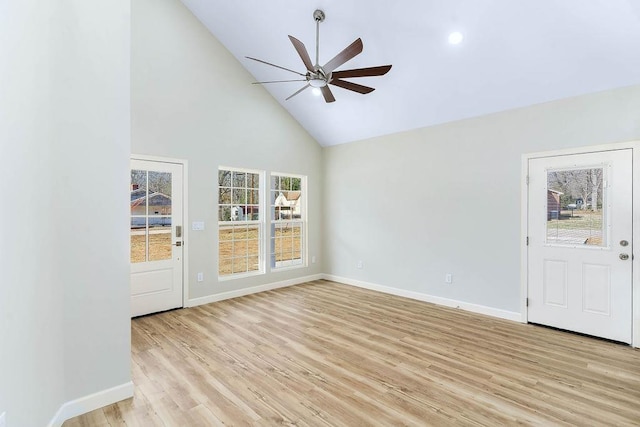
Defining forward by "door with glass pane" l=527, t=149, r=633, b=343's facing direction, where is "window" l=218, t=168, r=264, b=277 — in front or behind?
in front

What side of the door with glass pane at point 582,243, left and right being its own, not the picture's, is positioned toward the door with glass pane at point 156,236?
front

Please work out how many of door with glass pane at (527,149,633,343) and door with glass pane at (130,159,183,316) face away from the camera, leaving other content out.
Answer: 0

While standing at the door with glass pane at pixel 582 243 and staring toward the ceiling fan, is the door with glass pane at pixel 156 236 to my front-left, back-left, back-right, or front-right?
front-right

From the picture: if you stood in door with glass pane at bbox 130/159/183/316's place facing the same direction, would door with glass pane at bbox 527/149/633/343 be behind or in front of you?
in front

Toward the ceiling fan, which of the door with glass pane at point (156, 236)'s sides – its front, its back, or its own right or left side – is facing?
front

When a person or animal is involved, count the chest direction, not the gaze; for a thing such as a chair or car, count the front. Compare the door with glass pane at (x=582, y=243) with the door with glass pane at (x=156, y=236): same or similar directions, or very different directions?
very different directions

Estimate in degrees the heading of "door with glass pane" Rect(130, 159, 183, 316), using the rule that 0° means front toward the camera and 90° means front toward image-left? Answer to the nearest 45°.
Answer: approximately 315°

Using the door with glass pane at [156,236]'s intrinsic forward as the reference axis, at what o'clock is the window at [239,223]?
The window is roughly at 10 o'clock from the door with glass pane.

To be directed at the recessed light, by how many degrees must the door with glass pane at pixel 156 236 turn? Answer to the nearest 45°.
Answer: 0° — it already faces it

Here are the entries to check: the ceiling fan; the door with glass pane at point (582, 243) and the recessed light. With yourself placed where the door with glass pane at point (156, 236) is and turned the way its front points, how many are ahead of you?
3

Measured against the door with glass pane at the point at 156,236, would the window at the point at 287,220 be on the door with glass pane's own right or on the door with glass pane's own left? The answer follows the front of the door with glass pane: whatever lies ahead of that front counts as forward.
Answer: on the door with glass pane's own left
